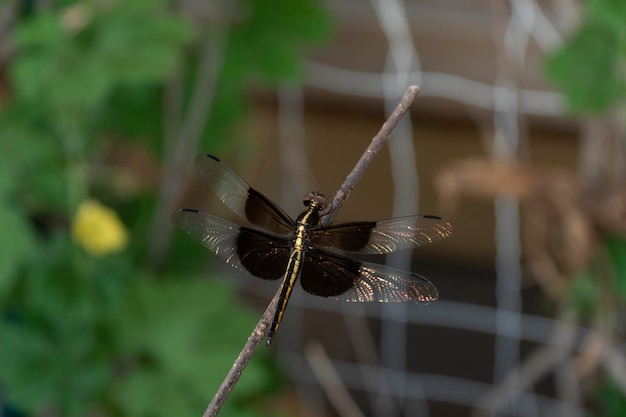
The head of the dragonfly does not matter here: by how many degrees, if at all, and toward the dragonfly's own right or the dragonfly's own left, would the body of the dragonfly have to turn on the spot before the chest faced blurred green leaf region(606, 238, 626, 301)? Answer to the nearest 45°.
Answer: approximately 45° to the dragonfly's own right

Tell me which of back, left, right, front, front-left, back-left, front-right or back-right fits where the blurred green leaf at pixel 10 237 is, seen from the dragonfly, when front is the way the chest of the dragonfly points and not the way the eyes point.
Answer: front-left

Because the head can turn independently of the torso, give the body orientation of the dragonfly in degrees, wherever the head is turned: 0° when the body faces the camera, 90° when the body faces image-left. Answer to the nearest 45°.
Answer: approximately 180°

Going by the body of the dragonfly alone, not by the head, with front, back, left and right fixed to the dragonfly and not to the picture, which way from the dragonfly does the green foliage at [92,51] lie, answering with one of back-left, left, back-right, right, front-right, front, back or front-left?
front-left
